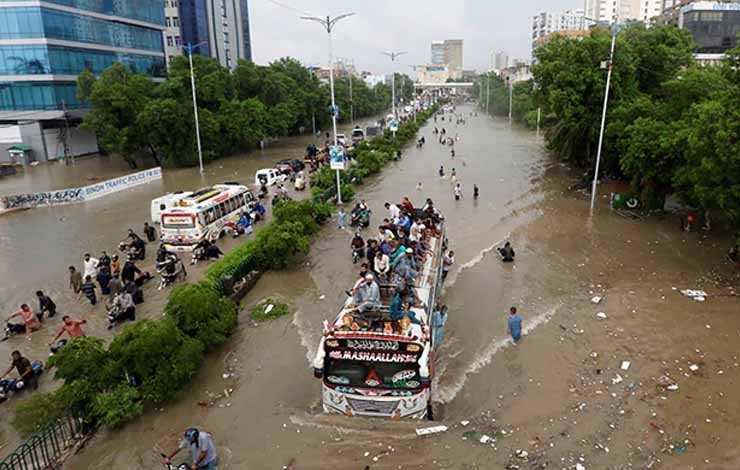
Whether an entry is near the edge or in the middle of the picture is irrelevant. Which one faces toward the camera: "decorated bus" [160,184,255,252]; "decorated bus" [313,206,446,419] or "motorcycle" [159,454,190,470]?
"decorated bus" [313,206,446,419]

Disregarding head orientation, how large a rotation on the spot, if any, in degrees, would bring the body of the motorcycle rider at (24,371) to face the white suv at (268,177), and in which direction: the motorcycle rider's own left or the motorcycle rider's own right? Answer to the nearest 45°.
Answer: approximately 180°

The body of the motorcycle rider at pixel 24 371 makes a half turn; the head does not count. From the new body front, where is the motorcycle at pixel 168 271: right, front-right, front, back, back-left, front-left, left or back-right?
front

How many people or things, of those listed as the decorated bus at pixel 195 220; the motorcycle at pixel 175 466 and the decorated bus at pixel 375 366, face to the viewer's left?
1

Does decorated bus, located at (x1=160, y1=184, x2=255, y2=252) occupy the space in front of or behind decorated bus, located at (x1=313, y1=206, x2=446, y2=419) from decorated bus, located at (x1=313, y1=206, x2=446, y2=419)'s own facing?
behind

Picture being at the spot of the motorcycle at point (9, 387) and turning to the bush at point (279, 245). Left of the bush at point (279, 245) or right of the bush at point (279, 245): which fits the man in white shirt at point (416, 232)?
right
